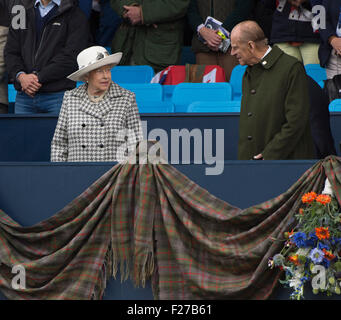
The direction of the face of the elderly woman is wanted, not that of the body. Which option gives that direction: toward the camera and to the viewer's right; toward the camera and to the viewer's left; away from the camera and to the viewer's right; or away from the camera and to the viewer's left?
toward the camera and to the viewer's right

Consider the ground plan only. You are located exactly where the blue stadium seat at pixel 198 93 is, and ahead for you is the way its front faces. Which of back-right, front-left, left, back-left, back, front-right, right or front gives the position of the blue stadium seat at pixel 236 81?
back-left

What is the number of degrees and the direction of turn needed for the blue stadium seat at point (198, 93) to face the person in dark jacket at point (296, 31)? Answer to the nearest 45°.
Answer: approximately 90° to its left

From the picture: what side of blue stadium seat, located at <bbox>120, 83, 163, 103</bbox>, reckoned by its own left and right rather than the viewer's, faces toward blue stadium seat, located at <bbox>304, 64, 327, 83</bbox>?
left

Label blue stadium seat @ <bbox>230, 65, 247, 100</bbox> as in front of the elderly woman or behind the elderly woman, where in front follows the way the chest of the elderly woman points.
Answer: behind

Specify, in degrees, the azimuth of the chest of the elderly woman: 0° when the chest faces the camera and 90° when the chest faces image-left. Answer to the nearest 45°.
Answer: approximately 0°

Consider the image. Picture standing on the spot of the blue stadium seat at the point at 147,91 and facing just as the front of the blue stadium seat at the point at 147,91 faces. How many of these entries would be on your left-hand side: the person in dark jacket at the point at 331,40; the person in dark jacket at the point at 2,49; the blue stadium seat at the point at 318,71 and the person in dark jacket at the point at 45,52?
2
